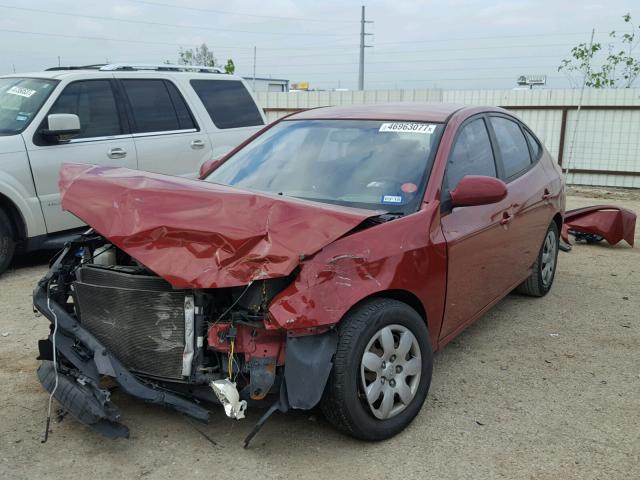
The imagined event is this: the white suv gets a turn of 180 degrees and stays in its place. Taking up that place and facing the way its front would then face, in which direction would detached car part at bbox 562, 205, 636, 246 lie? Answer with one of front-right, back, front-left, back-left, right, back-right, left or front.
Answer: front-right

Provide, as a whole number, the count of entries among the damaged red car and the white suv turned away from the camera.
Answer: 0

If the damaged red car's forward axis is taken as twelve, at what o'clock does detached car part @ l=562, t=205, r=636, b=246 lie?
The detached car part is roughly at 6 o'clock from the damaged red car.

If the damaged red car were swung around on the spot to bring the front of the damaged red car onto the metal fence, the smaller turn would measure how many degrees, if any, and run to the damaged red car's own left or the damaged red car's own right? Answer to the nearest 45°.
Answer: approximately 180°

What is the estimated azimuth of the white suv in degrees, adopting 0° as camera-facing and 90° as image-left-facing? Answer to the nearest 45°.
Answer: approximately 45°

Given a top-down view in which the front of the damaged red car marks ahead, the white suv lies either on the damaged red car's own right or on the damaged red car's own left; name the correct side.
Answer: on the damaged red car's own right

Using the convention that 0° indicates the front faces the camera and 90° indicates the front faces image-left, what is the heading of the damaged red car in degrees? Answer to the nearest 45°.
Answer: approximately 45°

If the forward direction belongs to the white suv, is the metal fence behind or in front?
behind
